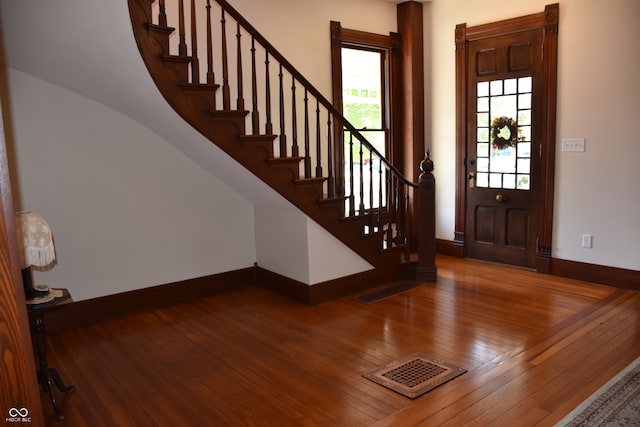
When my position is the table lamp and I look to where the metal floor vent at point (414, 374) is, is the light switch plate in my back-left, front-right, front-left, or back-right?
front-left

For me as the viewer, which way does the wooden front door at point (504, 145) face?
facing the viewer and to the left of the viewer

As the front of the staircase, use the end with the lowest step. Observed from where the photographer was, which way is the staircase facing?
facing away from the viewer and to the right of the viewer

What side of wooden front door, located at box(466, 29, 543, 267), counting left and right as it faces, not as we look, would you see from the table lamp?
front

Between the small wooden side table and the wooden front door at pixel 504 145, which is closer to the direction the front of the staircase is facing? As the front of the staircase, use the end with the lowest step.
the wooden front door

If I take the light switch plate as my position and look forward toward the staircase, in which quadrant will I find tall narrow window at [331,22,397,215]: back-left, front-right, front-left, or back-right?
front-right

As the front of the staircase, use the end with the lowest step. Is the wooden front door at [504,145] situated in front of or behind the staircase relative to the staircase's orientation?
in front

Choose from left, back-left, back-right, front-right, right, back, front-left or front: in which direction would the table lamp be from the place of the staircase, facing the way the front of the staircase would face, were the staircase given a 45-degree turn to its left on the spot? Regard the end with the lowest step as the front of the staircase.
back-left

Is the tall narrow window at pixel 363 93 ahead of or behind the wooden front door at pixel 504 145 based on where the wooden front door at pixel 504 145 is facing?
ahead
